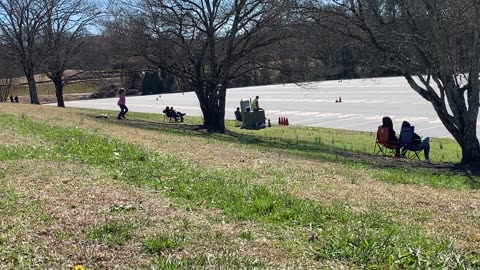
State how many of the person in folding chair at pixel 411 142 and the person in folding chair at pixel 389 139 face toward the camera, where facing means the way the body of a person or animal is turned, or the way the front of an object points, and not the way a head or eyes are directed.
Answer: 0

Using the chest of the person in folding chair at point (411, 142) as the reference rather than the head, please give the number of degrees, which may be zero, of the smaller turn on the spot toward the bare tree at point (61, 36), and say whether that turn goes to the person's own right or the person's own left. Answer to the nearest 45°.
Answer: approximately 135° to the person's own left

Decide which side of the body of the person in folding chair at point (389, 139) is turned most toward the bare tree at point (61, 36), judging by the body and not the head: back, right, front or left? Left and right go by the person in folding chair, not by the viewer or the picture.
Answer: left

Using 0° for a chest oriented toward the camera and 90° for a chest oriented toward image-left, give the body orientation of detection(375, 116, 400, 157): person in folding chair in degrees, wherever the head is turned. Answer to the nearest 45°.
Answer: approximately 225°
